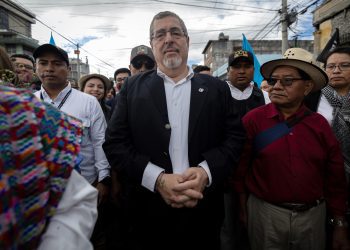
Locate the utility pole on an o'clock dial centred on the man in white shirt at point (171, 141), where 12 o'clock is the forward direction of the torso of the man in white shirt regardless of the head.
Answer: The utility pole is roughly at 7 o'clock from the man in white shirt.

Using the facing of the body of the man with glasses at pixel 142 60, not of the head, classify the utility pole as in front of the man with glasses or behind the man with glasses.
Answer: behind

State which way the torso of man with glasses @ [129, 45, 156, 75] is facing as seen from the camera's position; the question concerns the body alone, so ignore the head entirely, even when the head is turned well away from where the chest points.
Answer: toward the camera

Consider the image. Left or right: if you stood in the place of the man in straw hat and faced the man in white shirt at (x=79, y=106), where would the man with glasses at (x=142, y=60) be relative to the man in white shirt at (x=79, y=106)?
right

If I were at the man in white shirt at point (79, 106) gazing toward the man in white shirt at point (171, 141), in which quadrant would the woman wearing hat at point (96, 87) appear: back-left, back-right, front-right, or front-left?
back-left

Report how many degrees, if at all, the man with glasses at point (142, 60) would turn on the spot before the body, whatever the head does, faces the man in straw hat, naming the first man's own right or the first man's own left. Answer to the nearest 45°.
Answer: approximately 45° to the first man's own left

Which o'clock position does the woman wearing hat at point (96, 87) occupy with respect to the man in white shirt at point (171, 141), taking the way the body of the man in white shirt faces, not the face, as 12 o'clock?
The woman wearing hat is roughly at 5 o'clock from the man in white shirt.

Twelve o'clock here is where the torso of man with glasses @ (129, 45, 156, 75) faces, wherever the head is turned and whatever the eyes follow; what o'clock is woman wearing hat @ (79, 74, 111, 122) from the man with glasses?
The woman wearing hat is roughly at 4 o'clock from the man with glasses.

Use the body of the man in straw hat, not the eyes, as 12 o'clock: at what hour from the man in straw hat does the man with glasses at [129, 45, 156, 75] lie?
The man with glasses is roughly at 4 o'clock from the man in straw hat.

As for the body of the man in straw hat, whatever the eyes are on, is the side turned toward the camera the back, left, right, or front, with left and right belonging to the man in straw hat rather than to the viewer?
front

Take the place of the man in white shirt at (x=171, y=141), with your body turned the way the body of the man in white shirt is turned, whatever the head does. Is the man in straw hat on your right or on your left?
on your left
